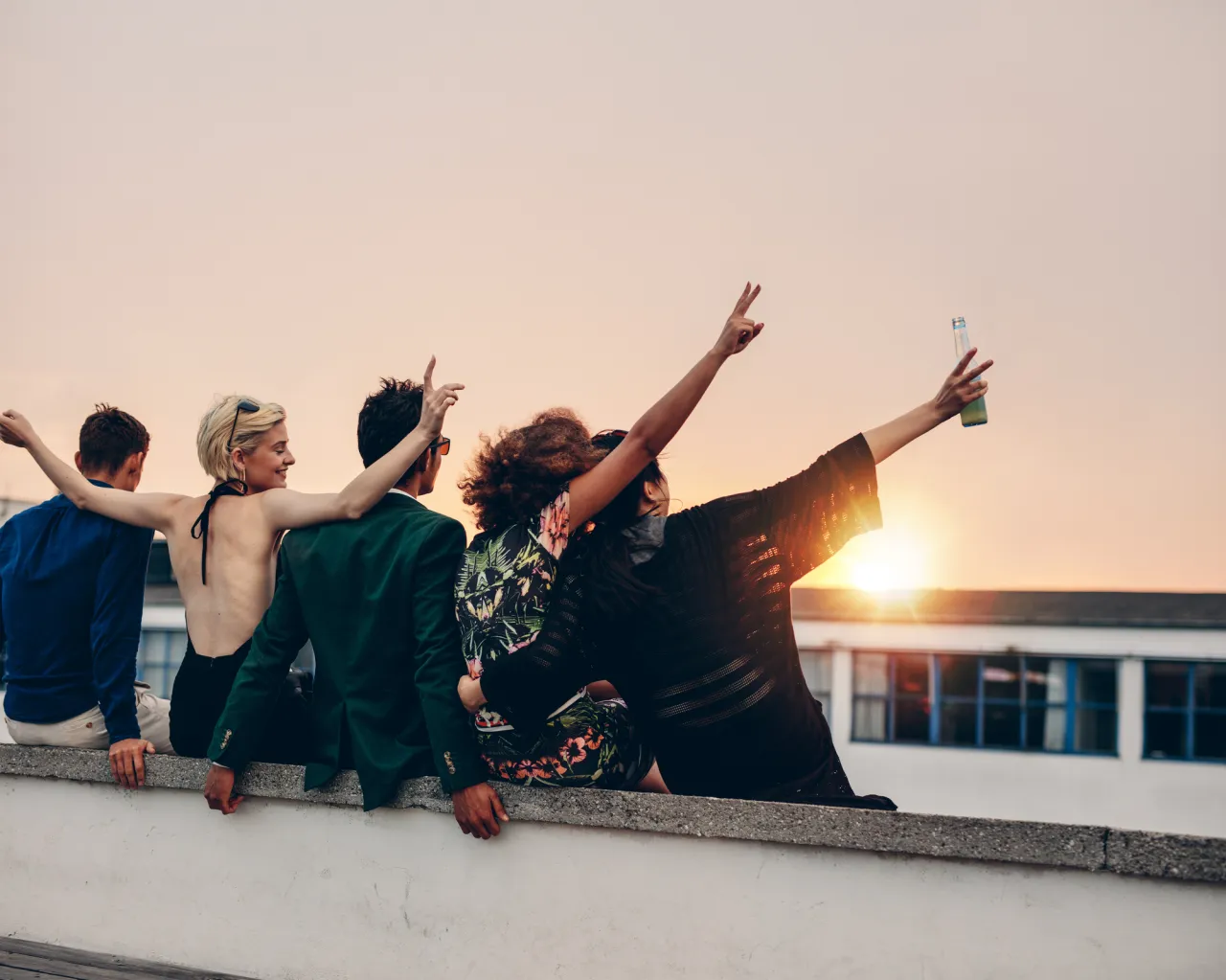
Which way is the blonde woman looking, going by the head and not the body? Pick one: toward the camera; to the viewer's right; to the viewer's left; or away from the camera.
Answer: to the viewer's right

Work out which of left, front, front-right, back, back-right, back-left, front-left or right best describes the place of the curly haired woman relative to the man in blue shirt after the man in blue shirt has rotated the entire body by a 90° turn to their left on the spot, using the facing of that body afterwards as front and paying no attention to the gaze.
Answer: back

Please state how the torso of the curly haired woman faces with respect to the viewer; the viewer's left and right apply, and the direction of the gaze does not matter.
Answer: facing away from the viewer and to the right of the viewer

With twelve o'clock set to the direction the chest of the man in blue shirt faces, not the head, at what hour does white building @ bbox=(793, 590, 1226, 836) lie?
The white building is roughly at 12 o'clock from the man in blue shirt.

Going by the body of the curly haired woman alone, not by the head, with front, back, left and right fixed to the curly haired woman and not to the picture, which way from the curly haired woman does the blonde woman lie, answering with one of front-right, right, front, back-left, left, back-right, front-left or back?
left

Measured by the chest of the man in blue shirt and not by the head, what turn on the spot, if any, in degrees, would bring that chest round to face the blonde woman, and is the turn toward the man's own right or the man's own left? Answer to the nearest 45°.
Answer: approximately 90° to the man's own right

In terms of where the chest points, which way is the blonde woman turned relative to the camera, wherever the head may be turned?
away from the camera

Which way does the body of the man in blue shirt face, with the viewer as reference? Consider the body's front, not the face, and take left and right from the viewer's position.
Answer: facing away from the viewer and to the right of the viewer

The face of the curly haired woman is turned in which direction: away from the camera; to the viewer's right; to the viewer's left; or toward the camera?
away from the camera

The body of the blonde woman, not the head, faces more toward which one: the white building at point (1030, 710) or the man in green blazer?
the white building

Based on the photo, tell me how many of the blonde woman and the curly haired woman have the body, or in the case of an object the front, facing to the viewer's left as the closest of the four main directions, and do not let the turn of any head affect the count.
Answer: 0

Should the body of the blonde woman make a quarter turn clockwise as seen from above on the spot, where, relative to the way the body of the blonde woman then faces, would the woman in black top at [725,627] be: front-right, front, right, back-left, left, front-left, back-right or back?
front-right

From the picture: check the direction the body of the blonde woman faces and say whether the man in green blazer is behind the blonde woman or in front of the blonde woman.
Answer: behind
